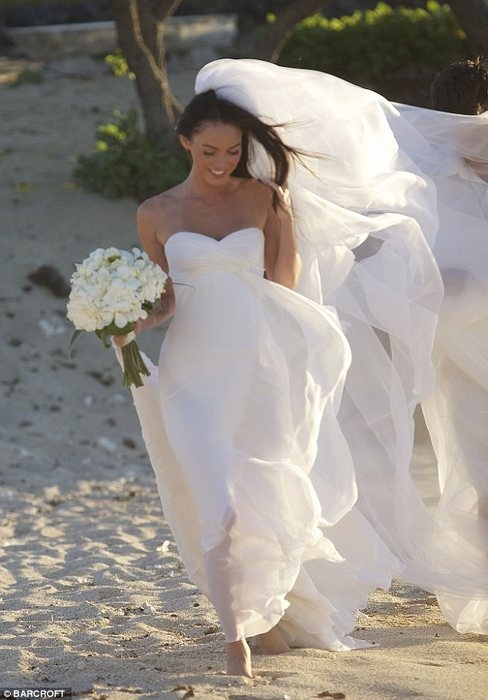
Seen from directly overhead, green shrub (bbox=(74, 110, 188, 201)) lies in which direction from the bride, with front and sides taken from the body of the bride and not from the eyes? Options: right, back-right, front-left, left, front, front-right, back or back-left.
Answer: back

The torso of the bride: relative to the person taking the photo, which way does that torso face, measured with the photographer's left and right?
facing the viewer
